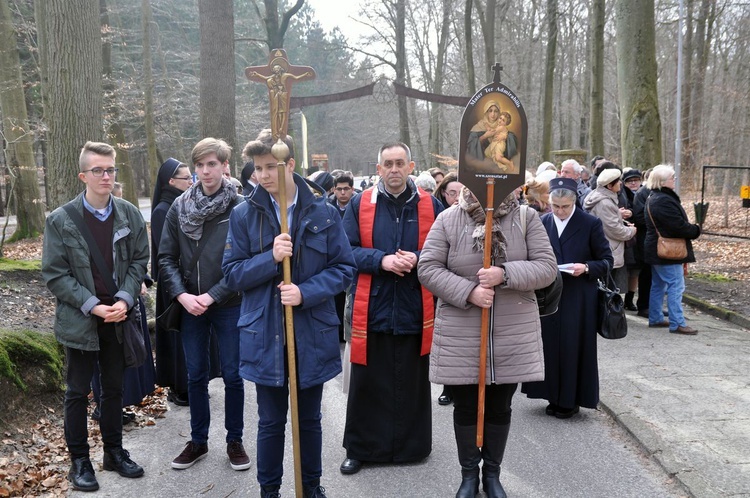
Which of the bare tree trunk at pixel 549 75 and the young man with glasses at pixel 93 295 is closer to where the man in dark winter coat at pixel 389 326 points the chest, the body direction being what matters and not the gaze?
the young man with glasses

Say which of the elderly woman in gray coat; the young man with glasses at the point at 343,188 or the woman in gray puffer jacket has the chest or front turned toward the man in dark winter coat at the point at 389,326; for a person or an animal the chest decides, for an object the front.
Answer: the young man with glasses

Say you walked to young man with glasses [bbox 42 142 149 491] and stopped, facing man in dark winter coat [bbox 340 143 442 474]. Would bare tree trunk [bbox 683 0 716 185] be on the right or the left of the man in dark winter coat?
left

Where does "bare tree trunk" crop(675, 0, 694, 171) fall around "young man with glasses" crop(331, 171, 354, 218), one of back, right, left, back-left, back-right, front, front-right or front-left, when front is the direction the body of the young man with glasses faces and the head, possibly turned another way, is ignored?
back-left

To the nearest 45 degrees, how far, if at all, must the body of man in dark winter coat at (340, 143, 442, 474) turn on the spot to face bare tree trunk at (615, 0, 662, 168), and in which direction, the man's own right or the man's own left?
approximately 135° to the man's own left

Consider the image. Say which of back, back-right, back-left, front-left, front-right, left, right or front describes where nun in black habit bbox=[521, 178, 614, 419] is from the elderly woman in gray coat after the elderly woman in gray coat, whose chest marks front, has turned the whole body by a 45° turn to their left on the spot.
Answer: back-right

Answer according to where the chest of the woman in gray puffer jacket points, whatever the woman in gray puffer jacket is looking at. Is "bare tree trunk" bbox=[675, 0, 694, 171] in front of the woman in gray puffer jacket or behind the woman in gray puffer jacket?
behind

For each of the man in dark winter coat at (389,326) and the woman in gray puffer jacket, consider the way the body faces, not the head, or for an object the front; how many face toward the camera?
2

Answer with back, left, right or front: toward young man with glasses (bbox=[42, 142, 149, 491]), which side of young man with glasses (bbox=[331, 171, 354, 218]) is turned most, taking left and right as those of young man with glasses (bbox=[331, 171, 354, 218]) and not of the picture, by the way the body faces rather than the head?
front
